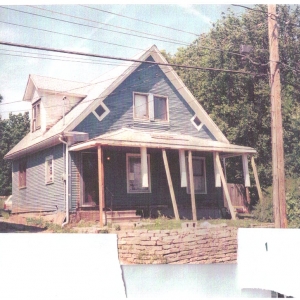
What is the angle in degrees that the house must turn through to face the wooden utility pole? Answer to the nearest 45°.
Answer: approximately 45° to its left

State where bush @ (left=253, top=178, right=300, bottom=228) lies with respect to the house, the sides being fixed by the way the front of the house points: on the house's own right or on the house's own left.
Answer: on the house's own left

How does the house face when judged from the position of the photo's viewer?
facing the viewer and to the right of the viewer

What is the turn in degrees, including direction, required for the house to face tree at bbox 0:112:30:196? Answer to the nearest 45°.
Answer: approximately 135° to its right
